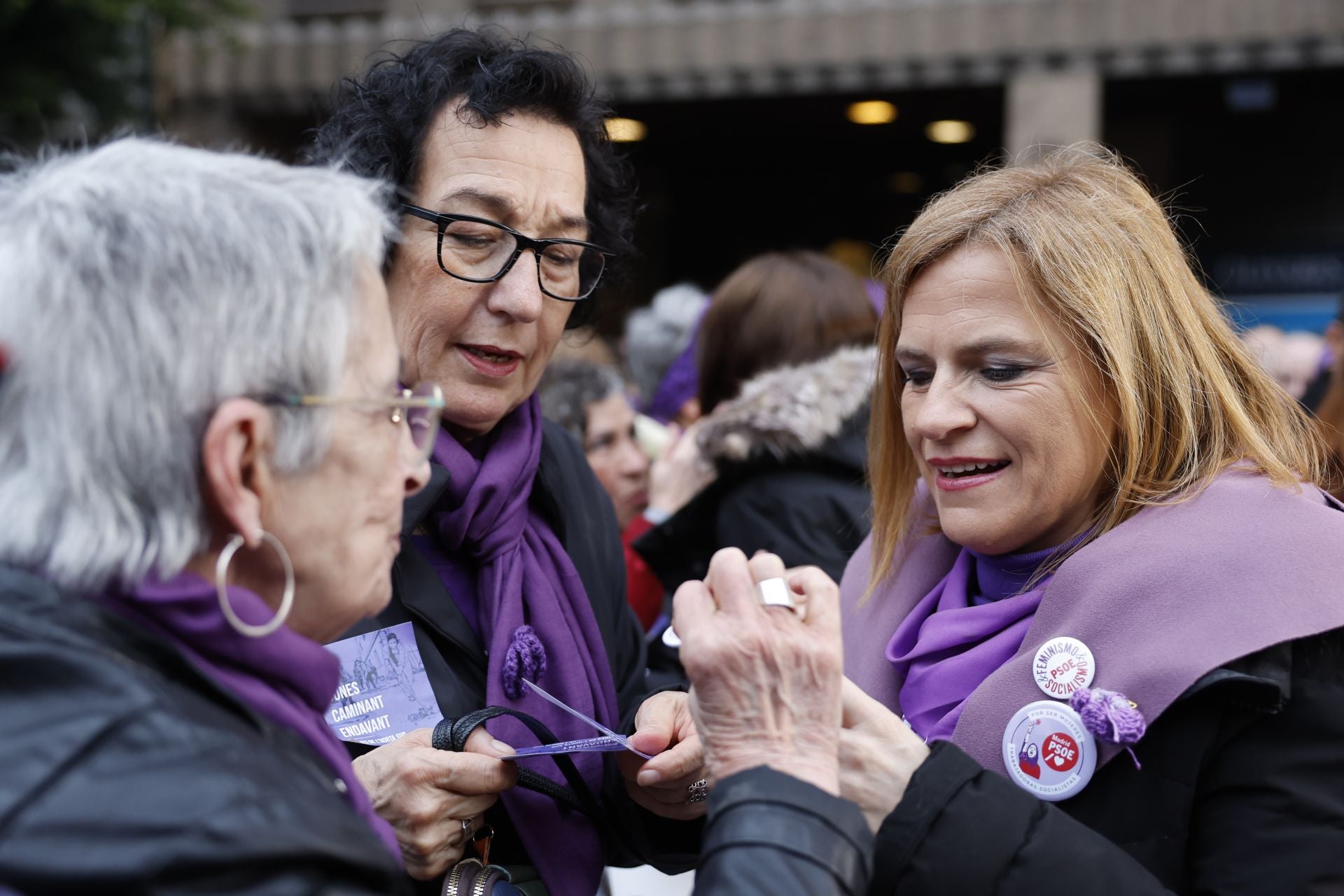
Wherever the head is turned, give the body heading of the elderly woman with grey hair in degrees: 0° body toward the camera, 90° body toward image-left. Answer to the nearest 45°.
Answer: approximately 225°

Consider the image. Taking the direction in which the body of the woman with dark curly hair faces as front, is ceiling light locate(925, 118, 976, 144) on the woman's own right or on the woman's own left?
on the woman's own left

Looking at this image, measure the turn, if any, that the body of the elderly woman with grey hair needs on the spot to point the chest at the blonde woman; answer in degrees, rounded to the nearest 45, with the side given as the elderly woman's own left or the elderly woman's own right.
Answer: approximately 45° to the elderly woman's own right

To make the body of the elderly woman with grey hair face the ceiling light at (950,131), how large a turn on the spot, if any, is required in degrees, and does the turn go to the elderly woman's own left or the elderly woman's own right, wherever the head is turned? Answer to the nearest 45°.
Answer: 0° — they already face it

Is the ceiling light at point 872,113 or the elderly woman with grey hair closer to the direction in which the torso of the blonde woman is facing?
the elderly woman with grey hair

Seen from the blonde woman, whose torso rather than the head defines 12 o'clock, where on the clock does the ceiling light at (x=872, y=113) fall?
The ceiling light is roughly at 4 o'clock from the blonde woman.

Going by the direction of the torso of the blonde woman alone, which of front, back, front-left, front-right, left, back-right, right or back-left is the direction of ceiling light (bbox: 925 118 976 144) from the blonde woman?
back-right
